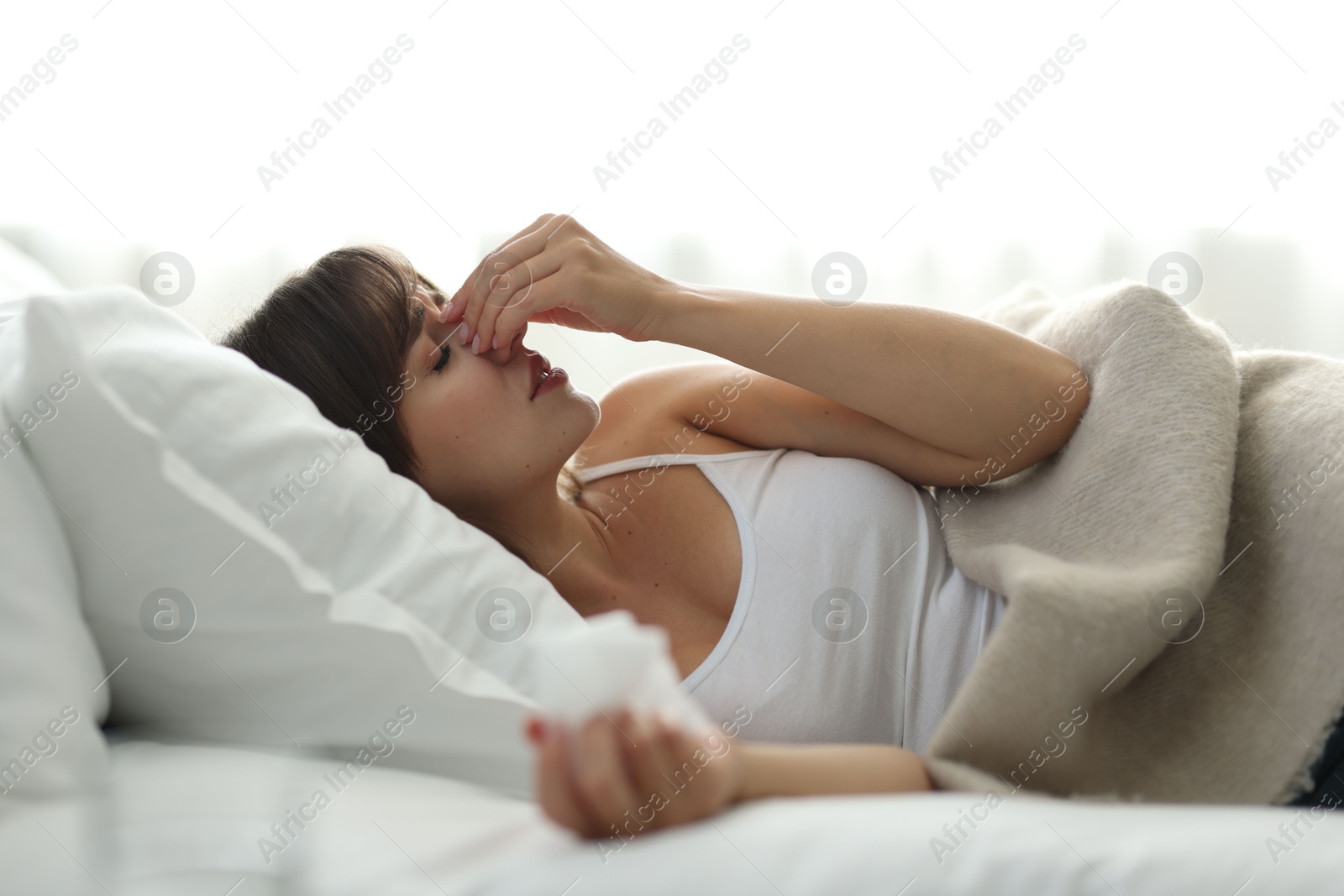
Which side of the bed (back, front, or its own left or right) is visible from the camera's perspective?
right
